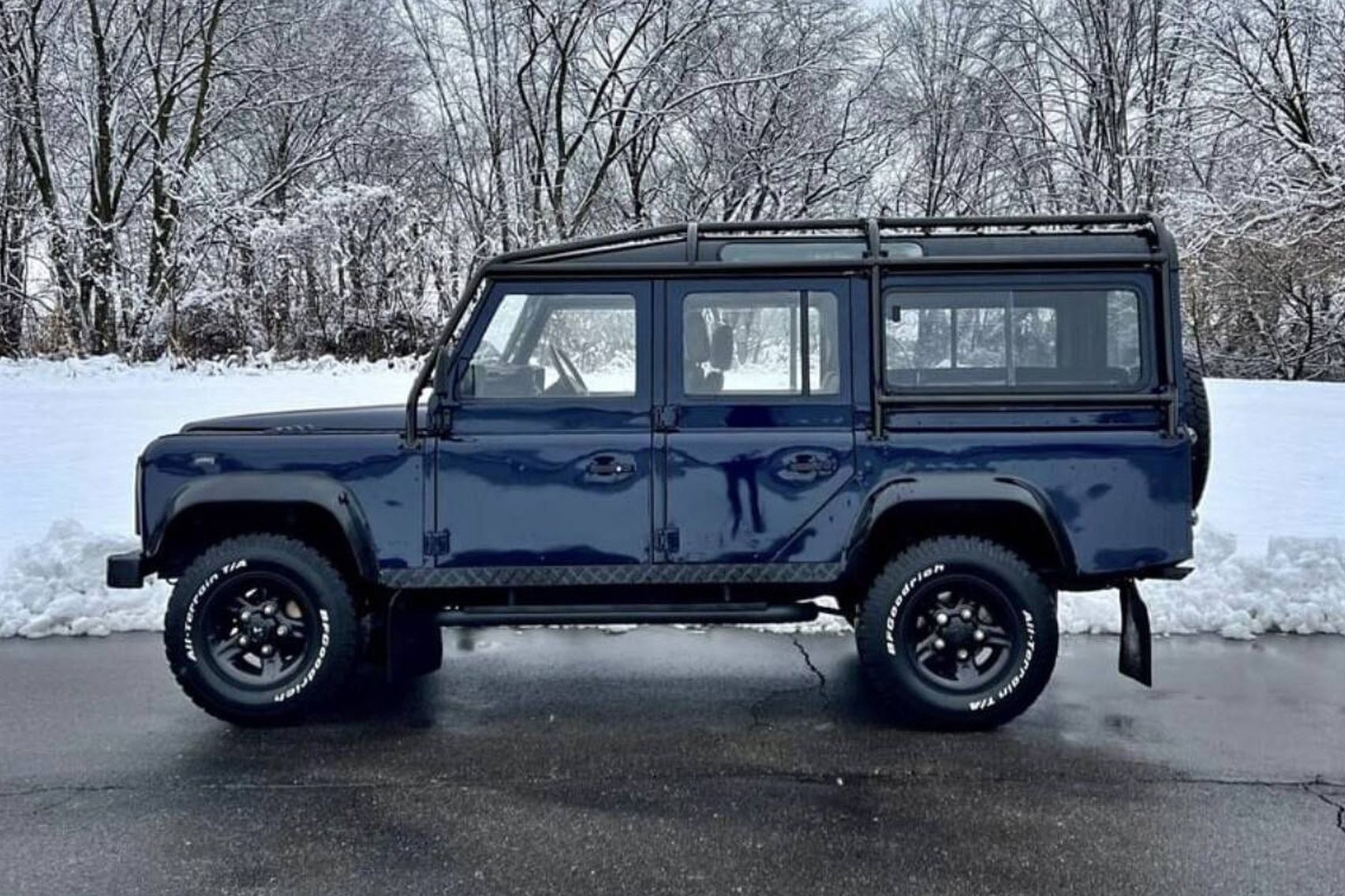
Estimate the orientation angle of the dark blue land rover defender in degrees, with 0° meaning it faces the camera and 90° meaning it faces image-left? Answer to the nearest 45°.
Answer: approximately 90°
